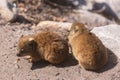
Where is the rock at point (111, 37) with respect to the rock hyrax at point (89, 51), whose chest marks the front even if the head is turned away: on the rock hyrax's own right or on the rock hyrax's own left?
on the rock hyrax's own right

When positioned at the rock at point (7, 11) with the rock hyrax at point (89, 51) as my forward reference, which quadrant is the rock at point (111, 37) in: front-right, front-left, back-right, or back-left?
front-left

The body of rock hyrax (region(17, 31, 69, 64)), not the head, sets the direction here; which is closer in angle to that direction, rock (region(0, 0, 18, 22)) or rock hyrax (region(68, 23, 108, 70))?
the rock

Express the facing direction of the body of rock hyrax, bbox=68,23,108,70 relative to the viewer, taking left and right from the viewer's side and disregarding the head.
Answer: facing away from the viewer and to the left of the viewer

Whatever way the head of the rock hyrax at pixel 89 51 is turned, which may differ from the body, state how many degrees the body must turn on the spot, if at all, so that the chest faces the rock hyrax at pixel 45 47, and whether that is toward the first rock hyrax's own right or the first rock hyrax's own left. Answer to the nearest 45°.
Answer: approximately 45° to the first rock hyrax's own left

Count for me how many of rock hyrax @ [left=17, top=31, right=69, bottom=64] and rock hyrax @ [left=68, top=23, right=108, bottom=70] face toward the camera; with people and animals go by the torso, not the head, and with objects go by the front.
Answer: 0

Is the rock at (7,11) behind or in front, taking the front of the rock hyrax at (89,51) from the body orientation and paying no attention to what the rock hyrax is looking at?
in front

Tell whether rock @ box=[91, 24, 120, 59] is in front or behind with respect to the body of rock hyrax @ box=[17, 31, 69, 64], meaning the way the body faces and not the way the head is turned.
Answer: behind

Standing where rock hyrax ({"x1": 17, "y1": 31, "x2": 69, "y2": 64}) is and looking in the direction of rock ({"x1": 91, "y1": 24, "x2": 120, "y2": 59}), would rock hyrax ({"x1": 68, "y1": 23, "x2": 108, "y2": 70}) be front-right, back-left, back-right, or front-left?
front-right

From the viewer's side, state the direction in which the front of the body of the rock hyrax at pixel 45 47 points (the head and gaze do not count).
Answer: to the viewer's left

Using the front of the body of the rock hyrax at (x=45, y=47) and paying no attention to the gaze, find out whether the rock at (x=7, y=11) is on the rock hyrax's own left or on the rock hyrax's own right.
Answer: on the rock hyrax's own right
